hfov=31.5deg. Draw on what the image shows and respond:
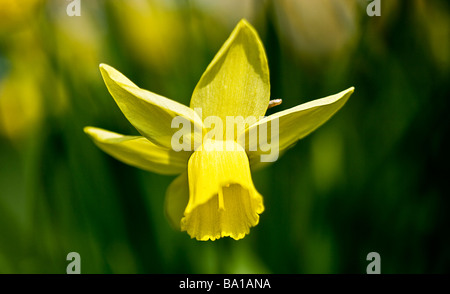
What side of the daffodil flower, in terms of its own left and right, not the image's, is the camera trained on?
front
